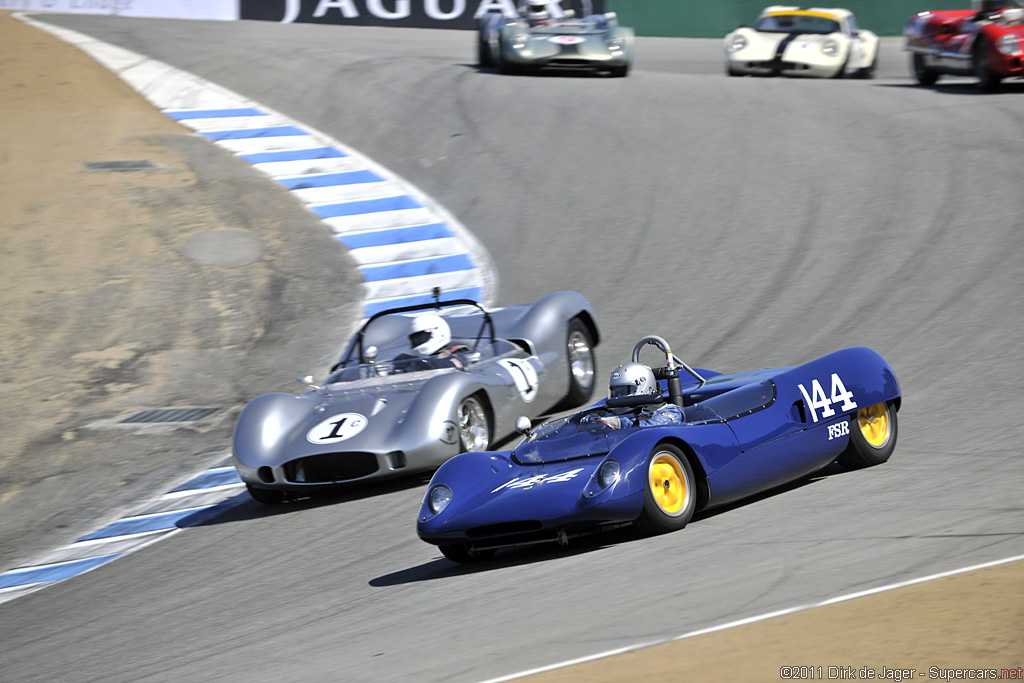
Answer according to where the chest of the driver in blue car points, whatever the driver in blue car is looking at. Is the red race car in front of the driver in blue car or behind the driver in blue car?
behind

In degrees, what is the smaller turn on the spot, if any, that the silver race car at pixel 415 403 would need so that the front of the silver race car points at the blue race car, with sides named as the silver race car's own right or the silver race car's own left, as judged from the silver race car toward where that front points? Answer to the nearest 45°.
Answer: approximately 90° to the silver race car's own left

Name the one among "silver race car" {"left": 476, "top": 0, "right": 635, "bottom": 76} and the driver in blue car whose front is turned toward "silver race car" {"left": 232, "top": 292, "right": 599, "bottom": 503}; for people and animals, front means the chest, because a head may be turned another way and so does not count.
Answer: "silver race car" {"left": 476, "top": 0, "right": 635, "bottom": 76}

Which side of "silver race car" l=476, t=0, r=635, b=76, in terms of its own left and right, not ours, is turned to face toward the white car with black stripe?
left

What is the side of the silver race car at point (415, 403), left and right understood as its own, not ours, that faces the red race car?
back

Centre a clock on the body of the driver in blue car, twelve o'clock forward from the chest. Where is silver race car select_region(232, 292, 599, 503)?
The silver race car is roughly at 3 o'clock from the driver in blue car.

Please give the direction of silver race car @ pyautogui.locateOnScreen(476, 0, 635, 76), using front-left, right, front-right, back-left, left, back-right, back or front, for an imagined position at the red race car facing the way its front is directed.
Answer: back-right
